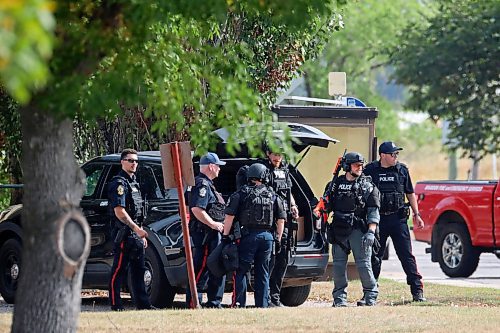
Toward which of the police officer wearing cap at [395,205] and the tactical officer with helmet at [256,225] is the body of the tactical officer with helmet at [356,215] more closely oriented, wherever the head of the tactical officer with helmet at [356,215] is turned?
the tactical officer with helmet

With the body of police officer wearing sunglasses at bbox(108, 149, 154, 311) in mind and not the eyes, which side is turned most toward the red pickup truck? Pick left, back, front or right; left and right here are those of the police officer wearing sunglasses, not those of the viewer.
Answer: left

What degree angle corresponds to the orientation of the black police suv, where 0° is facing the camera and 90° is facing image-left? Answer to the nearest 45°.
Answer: approximately 135°

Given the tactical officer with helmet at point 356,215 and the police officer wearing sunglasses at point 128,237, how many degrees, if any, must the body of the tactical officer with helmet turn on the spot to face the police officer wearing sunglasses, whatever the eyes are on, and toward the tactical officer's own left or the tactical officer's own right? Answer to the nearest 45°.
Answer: approximately 90° to the tactical officer's own right

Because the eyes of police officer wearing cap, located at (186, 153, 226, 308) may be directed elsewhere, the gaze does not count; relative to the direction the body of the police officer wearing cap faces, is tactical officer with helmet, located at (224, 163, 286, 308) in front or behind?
in front

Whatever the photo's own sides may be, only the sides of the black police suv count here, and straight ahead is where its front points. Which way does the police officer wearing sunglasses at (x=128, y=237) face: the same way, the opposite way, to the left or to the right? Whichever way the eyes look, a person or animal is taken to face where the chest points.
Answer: the opposite way

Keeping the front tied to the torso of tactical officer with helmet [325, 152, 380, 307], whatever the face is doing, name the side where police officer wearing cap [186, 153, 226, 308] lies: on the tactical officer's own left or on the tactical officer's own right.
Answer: on the tactical officer's own right

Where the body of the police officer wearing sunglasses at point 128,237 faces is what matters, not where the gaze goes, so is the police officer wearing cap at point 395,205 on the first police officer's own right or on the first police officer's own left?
on the first police officer's own left

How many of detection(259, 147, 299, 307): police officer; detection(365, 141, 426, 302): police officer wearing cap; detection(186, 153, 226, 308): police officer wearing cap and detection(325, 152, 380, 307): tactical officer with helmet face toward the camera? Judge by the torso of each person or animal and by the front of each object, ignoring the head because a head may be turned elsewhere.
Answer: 3

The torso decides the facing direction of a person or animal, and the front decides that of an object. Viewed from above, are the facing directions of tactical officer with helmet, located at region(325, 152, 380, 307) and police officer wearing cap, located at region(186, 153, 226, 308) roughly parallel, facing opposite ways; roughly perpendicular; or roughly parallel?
roughly perpendicular

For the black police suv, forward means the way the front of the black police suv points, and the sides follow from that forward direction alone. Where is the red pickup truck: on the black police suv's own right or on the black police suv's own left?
on the black police suv's own right

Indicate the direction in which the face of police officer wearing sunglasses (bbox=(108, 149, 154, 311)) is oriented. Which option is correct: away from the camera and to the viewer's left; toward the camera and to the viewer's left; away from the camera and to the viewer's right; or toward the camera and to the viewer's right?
toward the camera and to the viewer's right

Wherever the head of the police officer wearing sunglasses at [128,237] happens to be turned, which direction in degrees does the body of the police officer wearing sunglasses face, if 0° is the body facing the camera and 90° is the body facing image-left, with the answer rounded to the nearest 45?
approximately 315°
